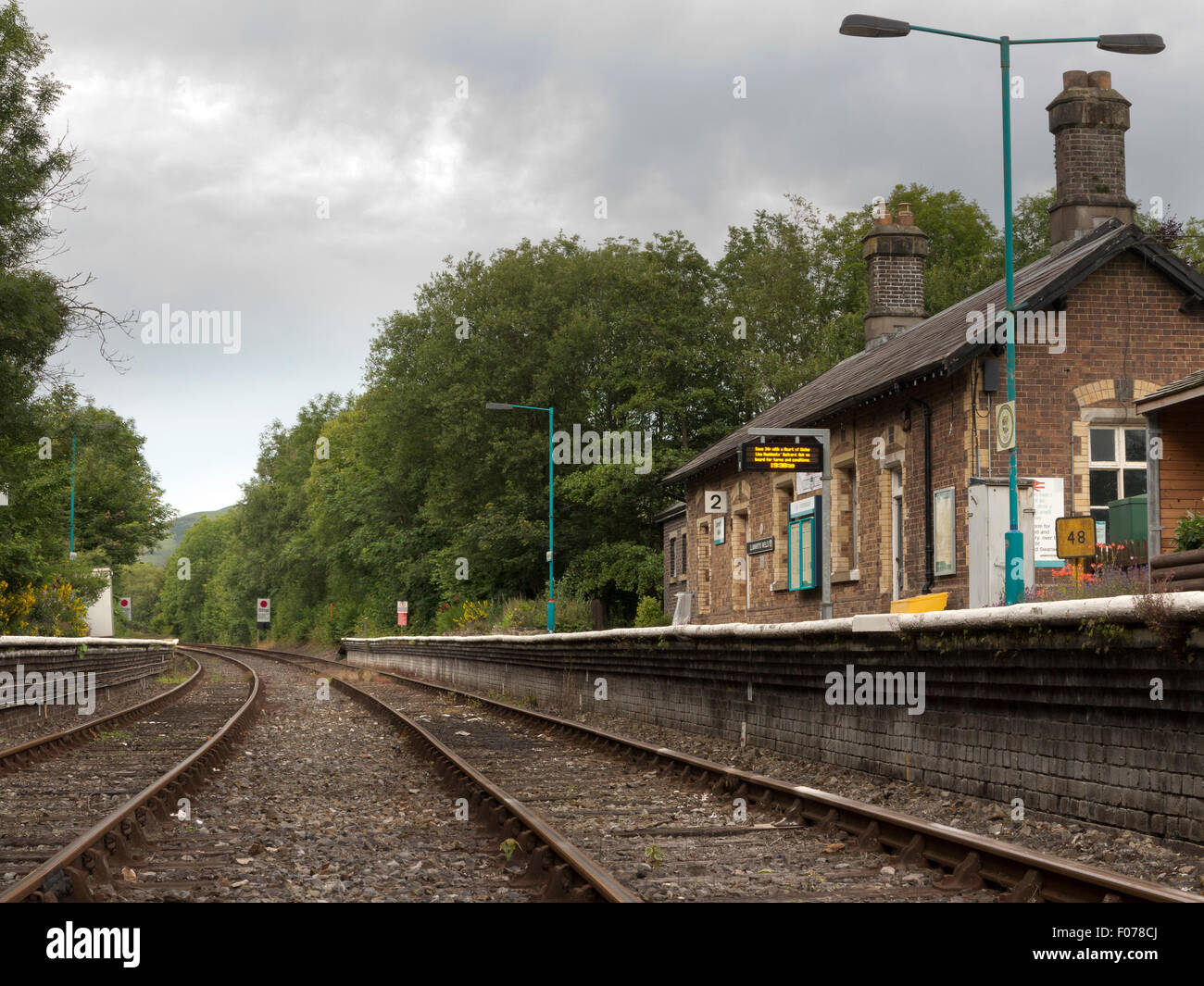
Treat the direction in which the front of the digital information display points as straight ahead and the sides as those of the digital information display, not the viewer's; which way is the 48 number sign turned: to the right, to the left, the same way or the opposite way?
the same way

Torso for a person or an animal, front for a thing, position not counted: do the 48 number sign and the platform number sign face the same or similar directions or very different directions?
same or similar directions

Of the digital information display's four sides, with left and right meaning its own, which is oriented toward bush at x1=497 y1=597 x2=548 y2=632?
back

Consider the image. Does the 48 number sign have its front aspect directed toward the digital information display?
no

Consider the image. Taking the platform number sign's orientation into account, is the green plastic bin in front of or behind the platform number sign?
in front

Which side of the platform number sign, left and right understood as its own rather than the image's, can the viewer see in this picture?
front

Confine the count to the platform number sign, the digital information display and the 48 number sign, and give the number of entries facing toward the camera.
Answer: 3

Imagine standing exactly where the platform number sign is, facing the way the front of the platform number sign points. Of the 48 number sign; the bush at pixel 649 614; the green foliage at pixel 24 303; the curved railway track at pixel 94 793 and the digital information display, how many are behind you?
1

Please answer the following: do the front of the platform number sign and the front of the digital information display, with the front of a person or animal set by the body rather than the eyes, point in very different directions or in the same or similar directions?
same or similar directions

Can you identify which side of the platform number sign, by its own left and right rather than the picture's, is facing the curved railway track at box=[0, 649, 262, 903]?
front

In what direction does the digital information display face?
toward the camera

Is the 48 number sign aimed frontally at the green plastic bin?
no
